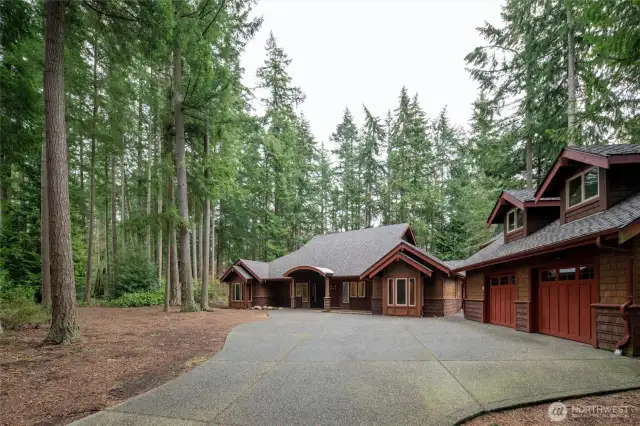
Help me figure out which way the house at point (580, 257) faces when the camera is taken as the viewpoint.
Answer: facing the viewer and to the left of the viewer

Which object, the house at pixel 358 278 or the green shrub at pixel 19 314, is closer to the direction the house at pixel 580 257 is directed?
the green shrub

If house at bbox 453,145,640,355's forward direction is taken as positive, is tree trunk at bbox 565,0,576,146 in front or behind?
behind
